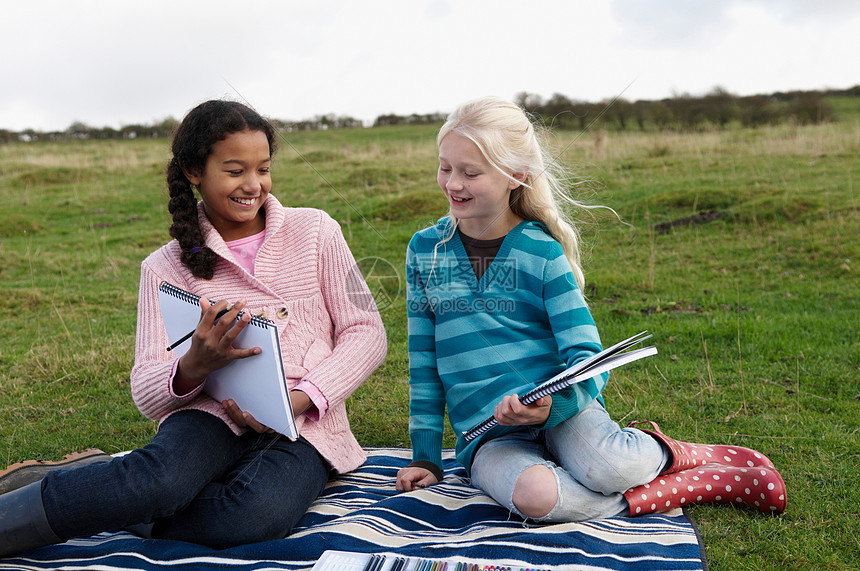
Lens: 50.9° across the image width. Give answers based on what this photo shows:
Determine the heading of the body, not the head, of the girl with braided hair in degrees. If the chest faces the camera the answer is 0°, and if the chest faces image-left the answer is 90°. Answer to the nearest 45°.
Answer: approximately 0°
